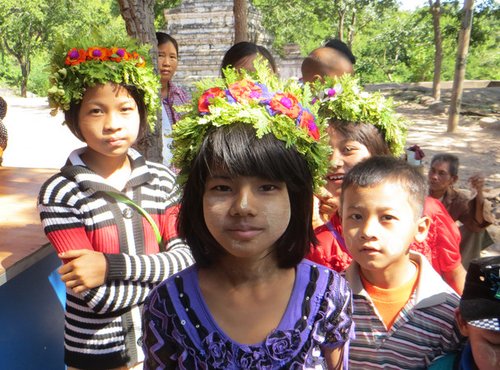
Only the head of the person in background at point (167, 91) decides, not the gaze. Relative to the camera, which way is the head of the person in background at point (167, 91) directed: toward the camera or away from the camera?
toward the camera

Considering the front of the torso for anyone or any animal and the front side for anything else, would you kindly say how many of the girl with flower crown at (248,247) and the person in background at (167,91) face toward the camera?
2

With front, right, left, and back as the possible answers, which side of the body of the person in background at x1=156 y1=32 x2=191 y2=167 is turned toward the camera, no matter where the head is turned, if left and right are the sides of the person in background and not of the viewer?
front

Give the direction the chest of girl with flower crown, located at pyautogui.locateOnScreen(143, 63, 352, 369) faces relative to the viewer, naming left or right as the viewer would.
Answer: facing the viewer

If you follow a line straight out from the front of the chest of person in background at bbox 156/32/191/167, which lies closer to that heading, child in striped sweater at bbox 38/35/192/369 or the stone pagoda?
the child in striped sweater

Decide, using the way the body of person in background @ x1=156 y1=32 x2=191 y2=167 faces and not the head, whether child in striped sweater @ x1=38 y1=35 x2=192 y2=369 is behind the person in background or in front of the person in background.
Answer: in front

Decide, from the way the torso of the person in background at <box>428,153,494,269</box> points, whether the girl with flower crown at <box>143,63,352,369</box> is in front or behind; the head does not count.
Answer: in front

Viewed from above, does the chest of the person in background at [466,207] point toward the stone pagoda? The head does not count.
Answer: no

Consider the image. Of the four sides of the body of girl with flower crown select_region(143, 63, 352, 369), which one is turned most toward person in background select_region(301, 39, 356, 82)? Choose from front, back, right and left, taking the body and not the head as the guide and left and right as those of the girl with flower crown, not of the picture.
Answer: back

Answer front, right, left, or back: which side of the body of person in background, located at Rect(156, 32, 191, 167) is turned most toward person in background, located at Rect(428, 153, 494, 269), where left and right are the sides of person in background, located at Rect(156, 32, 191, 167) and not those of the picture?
left

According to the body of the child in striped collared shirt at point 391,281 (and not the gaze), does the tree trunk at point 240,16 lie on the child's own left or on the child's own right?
on the child's own right

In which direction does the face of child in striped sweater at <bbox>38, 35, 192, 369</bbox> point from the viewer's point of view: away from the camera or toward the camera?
toward the camera
